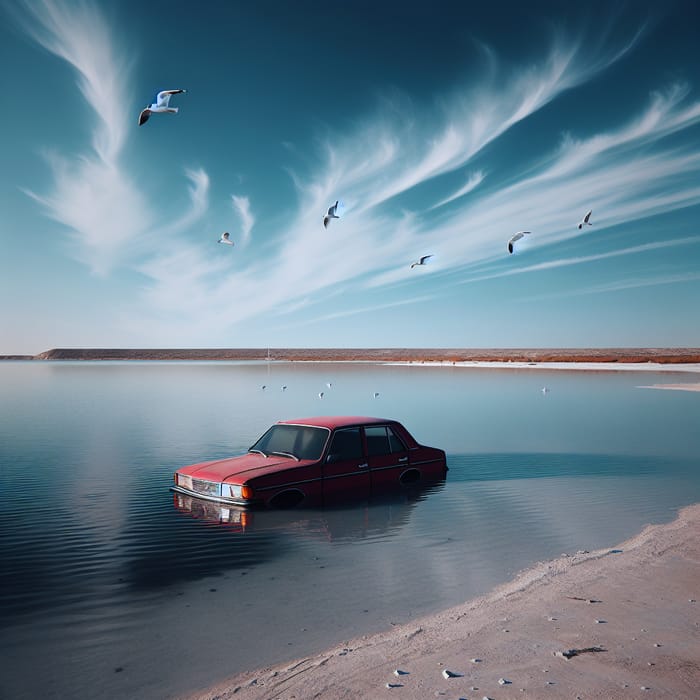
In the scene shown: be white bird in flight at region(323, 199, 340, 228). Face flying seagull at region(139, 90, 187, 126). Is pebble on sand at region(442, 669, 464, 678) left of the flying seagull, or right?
left

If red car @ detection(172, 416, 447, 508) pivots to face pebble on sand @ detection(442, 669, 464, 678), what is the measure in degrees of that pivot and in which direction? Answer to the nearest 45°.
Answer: approximately 45° to its left

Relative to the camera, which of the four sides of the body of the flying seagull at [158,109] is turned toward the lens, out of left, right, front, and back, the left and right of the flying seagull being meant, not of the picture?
left

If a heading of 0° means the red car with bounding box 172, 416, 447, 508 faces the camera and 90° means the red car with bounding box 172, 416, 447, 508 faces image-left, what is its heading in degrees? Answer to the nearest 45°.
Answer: approximately 45°
